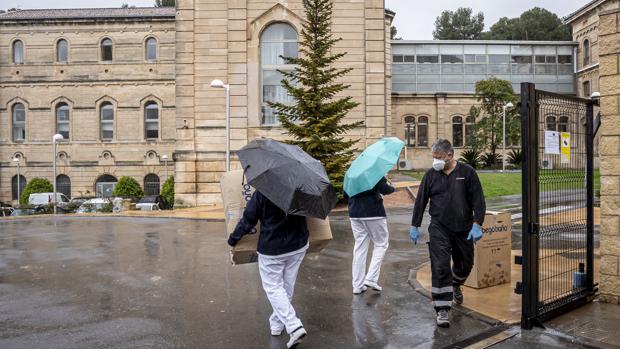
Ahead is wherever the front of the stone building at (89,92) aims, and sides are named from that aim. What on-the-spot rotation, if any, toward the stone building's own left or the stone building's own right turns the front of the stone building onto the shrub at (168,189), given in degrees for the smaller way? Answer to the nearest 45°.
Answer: approximately 45° to the stone building's own left

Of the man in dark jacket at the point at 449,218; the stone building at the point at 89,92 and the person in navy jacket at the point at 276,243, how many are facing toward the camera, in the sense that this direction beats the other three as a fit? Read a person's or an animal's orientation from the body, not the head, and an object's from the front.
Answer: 2

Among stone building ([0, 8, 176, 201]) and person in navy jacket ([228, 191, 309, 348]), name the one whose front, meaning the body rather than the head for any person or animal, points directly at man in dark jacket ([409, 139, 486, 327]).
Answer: the stone building

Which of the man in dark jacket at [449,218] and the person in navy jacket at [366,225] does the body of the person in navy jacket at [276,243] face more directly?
the person in navy jacket

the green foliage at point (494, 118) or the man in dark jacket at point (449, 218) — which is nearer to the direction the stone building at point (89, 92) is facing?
the man in dark jacket

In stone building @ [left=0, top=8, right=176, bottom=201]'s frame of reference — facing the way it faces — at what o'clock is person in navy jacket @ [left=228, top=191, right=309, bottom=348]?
The person in navy jacket is roughly at 12 o'clock from the stone building.

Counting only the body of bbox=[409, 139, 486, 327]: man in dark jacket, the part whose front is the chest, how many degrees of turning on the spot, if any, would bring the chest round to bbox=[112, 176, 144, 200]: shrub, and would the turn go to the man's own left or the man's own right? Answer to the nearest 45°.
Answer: approximately 135° to the man's own right

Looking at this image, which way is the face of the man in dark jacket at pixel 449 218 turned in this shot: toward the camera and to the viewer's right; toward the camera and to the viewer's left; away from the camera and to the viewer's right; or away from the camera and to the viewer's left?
toward the camera and to the viewer's left

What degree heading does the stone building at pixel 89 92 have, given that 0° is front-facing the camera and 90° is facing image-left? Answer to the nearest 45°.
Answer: approximately 0°

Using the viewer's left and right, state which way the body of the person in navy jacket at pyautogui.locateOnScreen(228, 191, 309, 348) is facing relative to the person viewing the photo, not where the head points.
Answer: facing away from the viewer and to the left of the viewer

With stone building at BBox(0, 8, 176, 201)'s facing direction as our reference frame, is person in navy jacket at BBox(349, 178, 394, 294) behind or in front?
in front

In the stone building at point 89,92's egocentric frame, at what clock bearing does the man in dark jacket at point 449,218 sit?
The man in dark jacket is roughly at 12 o'clock from the stone building.
